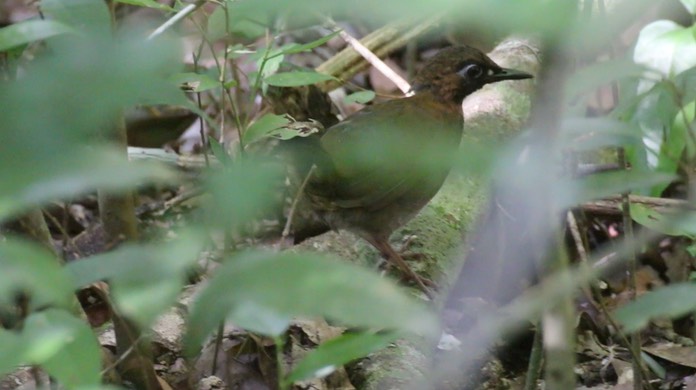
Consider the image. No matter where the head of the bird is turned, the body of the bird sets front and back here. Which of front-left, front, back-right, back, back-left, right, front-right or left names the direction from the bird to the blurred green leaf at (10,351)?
right

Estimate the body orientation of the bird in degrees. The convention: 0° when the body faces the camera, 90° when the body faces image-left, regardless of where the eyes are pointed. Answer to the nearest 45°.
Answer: approximately 270°

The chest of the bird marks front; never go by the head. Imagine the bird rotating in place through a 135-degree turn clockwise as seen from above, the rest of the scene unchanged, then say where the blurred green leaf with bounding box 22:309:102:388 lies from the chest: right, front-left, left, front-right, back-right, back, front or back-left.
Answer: front-left

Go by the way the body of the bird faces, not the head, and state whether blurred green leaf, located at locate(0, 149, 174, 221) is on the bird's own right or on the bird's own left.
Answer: on the bird's own right

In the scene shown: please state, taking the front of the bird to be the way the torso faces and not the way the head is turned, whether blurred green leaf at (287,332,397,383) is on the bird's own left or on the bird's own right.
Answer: on the bird's own right

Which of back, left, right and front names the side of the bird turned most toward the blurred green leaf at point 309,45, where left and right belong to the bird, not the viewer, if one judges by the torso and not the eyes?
back

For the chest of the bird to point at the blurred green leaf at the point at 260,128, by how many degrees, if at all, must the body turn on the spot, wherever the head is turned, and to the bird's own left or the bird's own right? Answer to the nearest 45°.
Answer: approximately 180°
